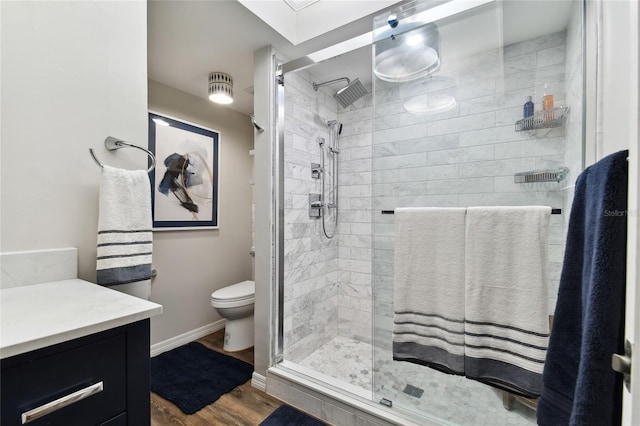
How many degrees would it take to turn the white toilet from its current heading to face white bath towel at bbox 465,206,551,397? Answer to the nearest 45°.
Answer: approximately 90° to its left

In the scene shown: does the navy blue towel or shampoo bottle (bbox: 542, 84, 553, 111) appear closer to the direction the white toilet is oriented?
the navy blue towel

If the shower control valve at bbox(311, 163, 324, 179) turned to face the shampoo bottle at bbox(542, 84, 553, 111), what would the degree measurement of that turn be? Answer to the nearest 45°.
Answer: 0° — it already faces it

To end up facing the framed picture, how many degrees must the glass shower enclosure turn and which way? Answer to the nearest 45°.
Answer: approximately 45° to its right
